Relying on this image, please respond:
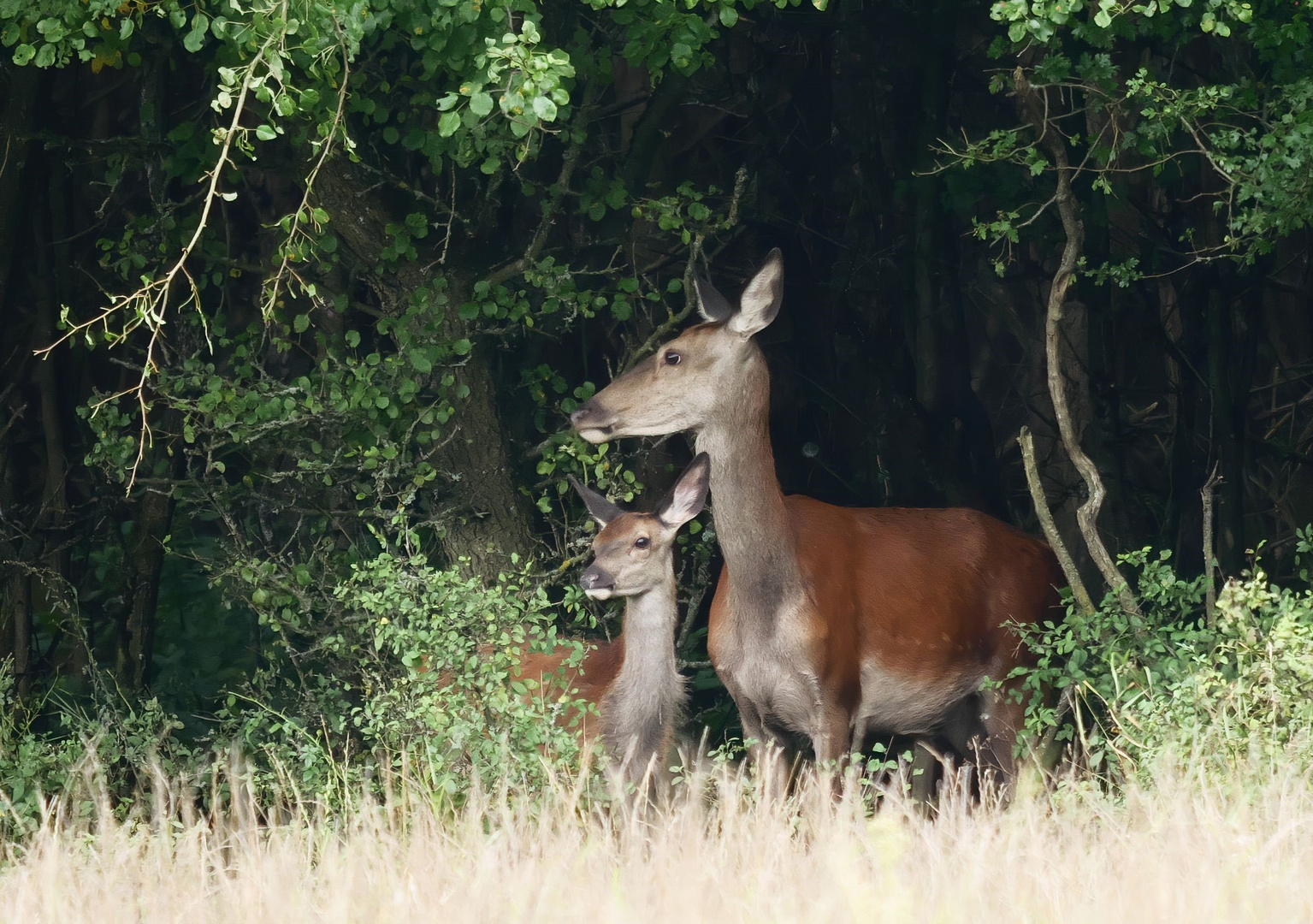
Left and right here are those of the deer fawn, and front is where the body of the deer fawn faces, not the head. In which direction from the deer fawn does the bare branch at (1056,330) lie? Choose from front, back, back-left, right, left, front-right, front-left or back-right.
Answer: front-left

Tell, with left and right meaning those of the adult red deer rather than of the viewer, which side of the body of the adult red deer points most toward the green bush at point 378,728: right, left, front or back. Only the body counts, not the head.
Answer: front

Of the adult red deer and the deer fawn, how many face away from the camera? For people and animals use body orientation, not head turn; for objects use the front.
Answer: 0

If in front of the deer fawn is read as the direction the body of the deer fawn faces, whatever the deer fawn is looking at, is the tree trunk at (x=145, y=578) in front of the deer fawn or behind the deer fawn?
behind

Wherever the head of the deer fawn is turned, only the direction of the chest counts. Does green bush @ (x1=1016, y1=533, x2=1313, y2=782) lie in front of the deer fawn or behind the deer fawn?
in front

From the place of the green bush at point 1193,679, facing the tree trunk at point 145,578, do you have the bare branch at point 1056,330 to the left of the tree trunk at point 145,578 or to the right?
right

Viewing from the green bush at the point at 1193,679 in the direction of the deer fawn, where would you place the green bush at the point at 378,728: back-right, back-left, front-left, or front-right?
front-left

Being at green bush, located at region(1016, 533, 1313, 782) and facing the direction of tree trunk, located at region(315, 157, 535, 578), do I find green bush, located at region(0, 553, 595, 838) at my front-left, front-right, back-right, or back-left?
front-left

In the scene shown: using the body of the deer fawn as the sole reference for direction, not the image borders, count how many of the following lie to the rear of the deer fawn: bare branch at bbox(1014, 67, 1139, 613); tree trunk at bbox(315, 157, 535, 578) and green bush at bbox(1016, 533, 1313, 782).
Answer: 1

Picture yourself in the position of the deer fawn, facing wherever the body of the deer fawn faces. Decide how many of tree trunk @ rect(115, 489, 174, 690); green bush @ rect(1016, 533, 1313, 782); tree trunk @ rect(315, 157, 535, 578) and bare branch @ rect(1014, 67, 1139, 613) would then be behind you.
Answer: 2

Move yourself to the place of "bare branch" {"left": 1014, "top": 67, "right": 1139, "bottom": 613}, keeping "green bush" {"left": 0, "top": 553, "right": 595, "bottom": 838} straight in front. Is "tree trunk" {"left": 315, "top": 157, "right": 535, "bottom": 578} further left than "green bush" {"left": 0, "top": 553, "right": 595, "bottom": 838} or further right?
right
